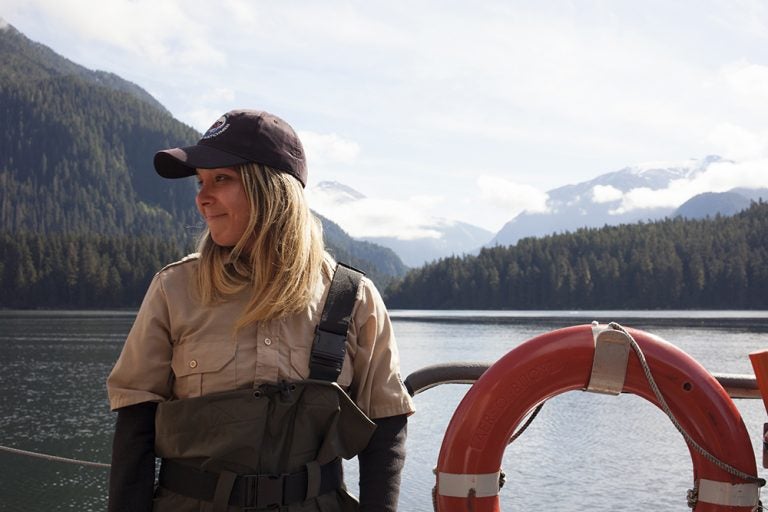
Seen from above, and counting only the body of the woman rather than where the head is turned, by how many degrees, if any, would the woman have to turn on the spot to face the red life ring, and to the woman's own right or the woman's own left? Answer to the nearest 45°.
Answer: approximately 90° to the woman's own left

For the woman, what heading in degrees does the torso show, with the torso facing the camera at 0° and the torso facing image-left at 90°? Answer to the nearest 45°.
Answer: approximately 0°
